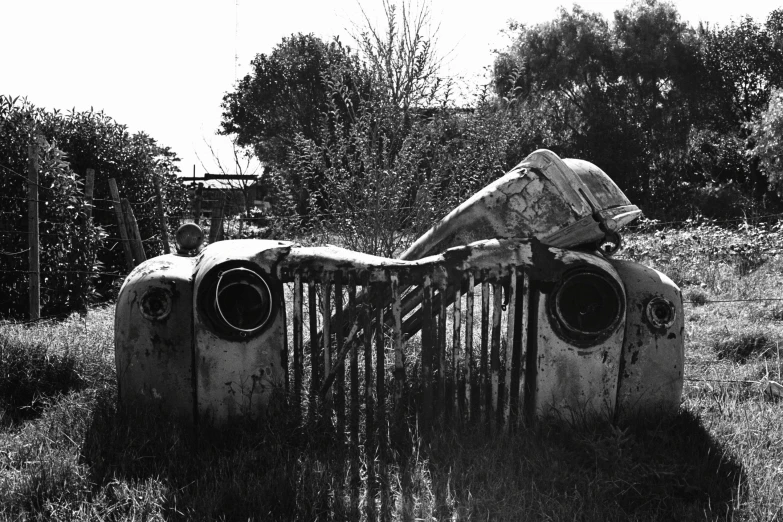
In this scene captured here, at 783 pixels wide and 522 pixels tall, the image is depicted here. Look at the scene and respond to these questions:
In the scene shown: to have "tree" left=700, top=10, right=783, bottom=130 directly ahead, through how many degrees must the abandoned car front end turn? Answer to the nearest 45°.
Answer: approximately 135° to its left

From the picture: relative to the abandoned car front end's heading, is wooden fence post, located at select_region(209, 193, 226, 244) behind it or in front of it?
behind

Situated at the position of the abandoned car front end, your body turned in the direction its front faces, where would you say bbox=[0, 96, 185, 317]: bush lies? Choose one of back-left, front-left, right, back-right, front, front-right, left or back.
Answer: back-right

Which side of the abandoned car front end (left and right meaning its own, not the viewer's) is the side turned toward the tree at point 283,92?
back

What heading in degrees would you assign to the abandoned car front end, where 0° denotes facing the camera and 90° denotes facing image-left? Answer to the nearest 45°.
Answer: approximately 0°

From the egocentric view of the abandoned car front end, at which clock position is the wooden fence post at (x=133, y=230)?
The wooden fence post is roughly at 5 o'clock from the abandoned car front end.

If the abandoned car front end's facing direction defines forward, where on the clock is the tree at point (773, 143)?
The tree is roughly at 7 o'clock from the abandoned car front end.

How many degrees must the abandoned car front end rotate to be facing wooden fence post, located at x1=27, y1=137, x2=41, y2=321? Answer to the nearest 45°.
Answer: approximately 135° to its right

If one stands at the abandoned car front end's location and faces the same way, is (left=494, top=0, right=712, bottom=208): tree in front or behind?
behind

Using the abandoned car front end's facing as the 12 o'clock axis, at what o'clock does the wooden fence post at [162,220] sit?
The wooden fence post is roughly at 5 o'clock from the abandoned car front end.
